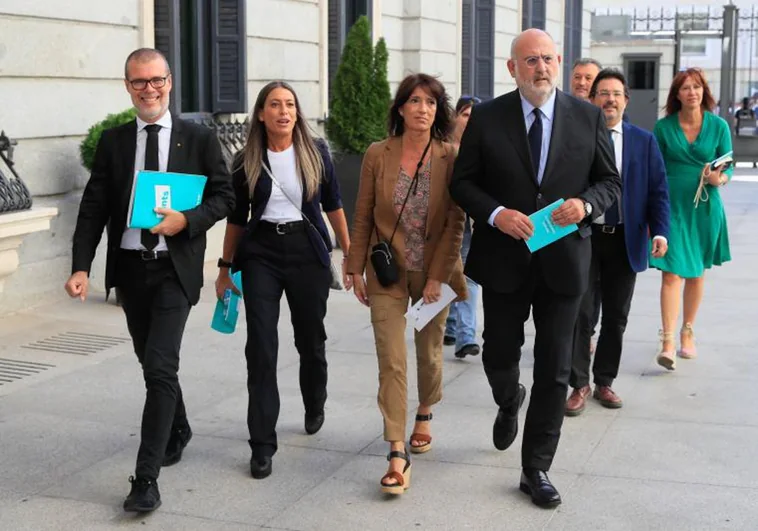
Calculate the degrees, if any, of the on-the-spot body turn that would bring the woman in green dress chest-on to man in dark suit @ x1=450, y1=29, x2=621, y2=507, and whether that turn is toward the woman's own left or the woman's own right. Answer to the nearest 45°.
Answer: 0° — they already face them

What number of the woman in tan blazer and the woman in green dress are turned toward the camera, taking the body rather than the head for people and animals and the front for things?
2

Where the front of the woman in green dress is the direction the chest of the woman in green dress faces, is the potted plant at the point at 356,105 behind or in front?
behind

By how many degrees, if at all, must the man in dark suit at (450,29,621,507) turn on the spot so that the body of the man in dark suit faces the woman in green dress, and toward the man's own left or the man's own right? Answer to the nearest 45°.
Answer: approximately 180°

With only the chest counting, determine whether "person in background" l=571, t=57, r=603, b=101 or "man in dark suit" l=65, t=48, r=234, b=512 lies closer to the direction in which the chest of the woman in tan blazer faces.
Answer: the man in dark suit

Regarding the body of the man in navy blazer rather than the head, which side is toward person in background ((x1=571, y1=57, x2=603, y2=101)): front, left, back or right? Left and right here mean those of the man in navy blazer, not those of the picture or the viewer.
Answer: back

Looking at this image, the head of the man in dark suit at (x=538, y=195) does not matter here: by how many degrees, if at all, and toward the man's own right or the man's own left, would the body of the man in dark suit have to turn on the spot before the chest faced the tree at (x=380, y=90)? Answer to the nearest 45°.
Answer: approximately 180°

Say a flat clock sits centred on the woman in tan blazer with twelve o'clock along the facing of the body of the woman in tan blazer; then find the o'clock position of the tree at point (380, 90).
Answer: The tree is roughly at 6 o'clock from the woman in tan blazer.
